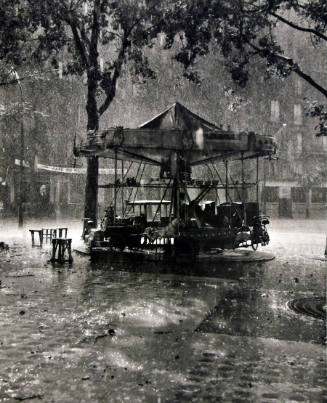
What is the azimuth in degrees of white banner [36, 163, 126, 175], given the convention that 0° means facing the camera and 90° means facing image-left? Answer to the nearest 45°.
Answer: approximately 0°

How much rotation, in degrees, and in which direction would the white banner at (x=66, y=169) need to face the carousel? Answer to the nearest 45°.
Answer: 0° — it already faces it
